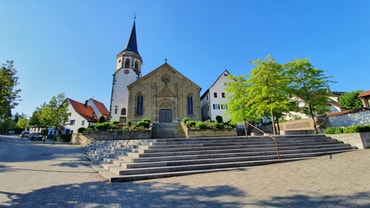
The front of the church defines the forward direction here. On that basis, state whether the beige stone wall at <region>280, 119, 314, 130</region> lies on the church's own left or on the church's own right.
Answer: on the church's own left

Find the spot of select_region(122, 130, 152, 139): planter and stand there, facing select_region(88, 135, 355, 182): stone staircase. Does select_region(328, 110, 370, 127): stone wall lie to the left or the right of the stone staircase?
left

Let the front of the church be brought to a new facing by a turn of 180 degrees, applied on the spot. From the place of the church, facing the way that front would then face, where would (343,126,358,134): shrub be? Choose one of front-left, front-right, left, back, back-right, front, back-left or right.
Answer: back-right

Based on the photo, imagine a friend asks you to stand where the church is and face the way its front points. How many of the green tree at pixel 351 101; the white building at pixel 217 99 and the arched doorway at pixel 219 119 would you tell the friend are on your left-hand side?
3

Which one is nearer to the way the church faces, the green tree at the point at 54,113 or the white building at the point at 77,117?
the green tree

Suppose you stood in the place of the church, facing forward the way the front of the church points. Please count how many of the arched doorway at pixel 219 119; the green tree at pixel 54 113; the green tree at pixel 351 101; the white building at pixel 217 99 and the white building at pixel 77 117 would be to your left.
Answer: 3

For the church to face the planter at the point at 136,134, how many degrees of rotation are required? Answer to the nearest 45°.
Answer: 0° — it already faces it

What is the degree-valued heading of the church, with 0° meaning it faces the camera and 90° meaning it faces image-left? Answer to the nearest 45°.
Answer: approximately 0°

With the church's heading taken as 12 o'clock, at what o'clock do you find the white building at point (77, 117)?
The white building is roughly at 4 o'clock from the church.

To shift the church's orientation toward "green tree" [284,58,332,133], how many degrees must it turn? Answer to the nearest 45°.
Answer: approximately 45° to its left

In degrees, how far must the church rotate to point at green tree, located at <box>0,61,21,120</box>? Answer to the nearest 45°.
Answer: approximately 45° to its right

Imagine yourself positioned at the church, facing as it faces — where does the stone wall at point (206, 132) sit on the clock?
The stone wall is roughly at 11 o'clock from the church.

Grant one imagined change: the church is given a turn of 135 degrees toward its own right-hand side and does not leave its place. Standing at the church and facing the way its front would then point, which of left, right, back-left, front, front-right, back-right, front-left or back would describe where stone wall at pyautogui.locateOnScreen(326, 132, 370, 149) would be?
back

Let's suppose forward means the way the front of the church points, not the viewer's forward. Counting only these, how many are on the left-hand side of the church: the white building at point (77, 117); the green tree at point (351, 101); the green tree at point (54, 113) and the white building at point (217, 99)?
2

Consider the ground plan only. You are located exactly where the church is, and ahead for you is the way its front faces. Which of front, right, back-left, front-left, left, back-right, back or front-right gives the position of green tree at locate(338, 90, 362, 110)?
left

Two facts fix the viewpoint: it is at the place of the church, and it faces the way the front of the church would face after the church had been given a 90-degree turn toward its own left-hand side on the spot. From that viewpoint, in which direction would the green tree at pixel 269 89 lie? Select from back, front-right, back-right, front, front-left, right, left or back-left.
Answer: front-right

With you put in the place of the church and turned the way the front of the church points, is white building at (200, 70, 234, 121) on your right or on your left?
on your left
